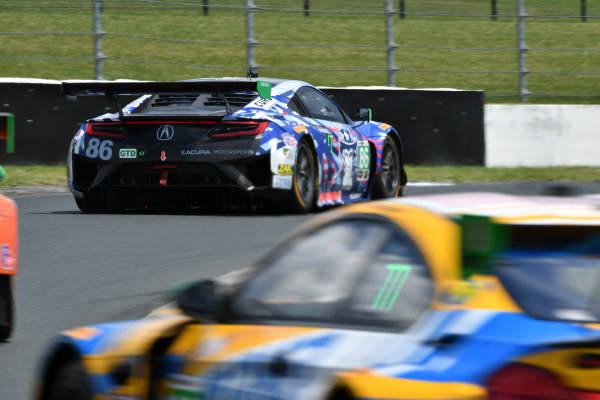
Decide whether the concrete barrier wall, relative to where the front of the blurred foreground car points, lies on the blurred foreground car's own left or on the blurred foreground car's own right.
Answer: on the blurred foreground car's own right

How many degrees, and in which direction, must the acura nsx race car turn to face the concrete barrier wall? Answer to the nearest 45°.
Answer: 0° — it already faces it

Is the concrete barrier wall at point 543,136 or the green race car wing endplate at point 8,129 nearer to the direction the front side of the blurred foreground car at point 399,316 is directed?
the green race car wing endplate

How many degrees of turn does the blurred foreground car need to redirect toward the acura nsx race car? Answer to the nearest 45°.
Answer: approximately 45° to its right

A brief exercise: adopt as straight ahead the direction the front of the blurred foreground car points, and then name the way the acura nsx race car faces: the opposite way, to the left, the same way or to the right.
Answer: to the right

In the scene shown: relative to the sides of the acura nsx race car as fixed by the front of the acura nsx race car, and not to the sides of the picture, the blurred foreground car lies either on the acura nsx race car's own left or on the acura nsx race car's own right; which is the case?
on the acura nsx race car's own right

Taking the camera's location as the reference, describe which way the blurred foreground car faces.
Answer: facing away from the viewer and to the left of the viewer
